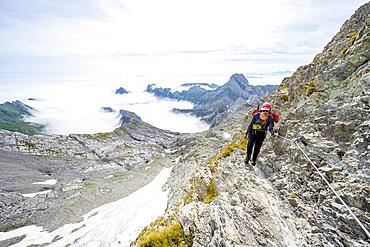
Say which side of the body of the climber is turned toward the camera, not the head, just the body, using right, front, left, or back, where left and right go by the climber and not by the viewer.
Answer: front
